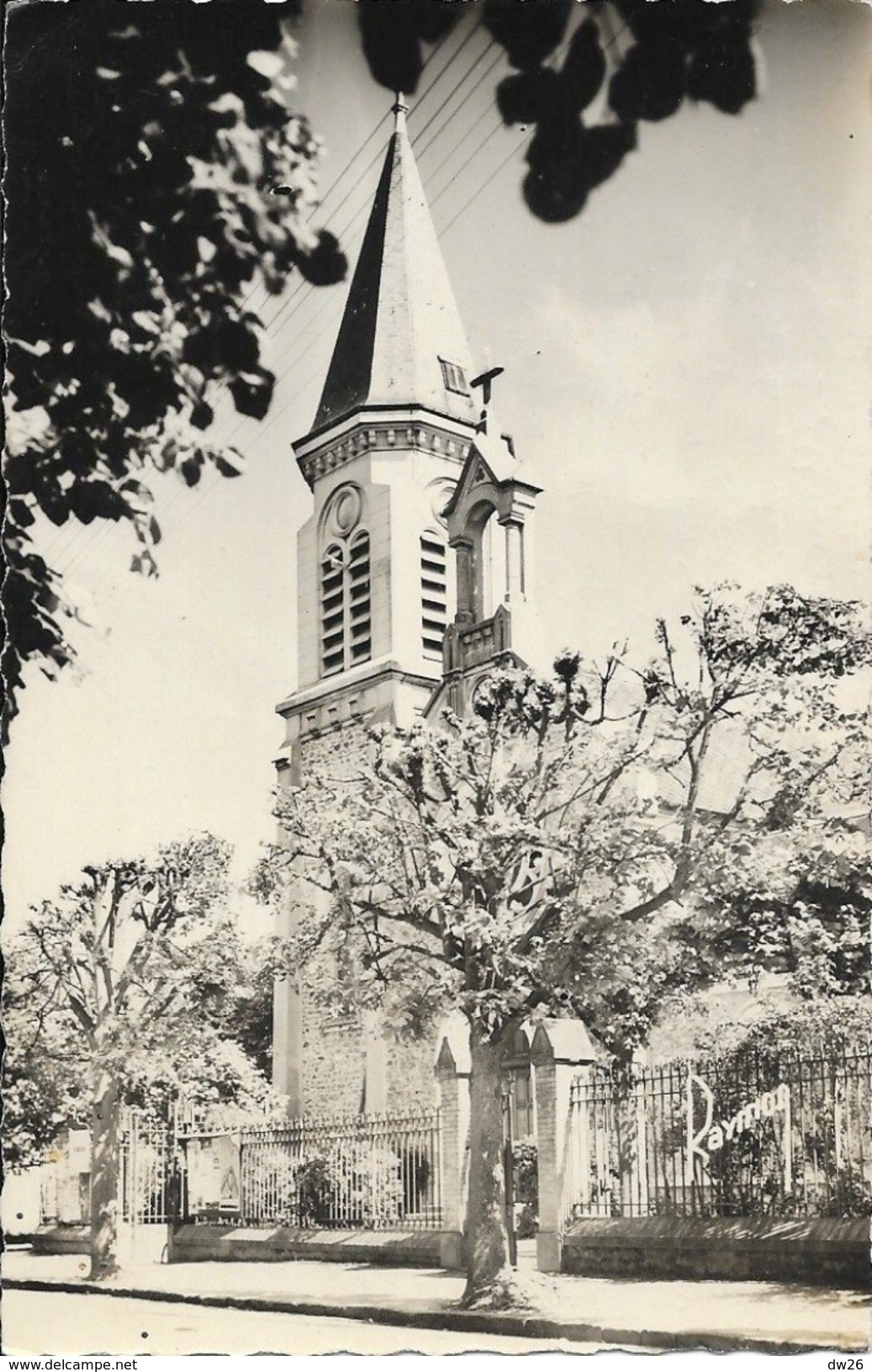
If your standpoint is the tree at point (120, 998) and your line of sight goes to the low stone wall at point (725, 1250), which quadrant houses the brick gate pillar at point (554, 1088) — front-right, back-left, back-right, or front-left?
front-left

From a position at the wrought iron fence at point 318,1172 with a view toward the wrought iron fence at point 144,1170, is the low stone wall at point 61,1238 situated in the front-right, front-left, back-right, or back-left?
front-left

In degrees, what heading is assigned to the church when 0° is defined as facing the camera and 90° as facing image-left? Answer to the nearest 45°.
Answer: approximately 45°

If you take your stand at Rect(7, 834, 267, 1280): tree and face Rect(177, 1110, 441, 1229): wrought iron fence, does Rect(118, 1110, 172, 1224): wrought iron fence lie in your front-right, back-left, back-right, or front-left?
front-left
